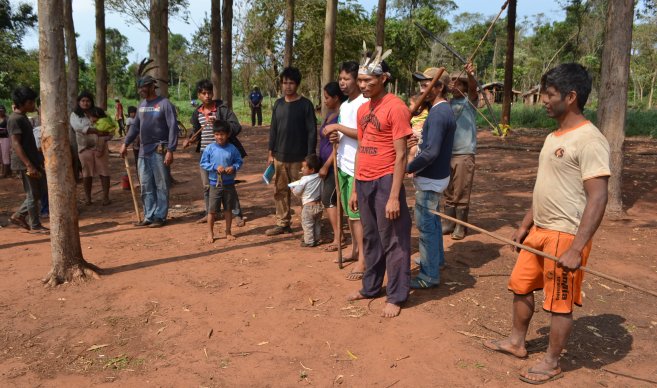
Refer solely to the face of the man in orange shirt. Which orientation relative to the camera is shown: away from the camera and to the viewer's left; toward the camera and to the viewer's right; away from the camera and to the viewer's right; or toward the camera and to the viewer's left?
toward the camera and to the viewer's left

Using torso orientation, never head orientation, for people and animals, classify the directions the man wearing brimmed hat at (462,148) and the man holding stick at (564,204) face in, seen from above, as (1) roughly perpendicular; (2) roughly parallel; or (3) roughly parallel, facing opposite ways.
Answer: roughly parallel

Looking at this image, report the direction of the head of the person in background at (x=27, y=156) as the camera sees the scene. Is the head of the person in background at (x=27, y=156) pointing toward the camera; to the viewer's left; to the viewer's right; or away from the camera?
to the viewer's right

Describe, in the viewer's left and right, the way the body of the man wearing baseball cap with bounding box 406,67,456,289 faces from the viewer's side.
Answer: facing to the left of the viewer

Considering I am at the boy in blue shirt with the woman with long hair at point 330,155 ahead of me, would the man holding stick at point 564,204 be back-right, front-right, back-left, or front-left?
front-right

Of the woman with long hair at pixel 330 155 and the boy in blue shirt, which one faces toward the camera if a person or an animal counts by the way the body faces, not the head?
the boy in blue shirt

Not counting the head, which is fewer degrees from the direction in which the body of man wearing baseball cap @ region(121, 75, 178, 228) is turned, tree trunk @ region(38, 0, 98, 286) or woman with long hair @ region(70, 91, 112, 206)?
the tree trunk

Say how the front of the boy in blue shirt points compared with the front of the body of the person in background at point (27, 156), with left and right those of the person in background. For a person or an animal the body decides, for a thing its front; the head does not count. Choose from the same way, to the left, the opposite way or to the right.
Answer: to the right

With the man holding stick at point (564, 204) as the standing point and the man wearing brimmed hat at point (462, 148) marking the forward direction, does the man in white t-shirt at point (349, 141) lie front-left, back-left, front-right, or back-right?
front-left

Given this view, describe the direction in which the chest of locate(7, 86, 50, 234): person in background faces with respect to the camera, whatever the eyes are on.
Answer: to the viewer's right

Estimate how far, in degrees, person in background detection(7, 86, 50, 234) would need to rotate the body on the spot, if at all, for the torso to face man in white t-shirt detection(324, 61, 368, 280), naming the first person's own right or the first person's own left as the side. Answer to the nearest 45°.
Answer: approximately 45° to the first person's own right
